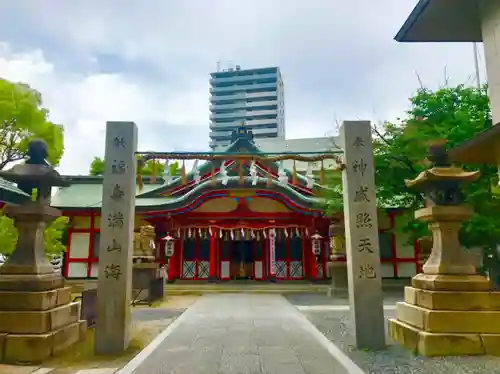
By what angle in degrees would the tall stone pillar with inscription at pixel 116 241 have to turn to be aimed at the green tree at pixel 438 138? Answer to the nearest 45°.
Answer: approximately 90° to its left

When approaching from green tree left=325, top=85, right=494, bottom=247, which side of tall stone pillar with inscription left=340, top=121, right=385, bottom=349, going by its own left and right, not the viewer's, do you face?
back

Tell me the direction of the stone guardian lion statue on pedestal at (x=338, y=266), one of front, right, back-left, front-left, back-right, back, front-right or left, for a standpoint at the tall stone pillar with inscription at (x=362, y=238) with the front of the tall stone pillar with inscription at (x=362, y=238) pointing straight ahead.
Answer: back

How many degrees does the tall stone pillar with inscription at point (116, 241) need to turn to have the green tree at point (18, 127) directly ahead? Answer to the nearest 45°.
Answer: approximately 135° to its right

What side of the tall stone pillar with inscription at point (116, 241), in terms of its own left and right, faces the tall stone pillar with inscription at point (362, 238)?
left

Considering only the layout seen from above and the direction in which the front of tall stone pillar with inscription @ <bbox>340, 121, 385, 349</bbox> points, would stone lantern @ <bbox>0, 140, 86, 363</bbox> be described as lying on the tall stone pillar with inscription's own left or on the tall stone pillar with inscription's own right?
on the tall stone pillar with inscription's own right

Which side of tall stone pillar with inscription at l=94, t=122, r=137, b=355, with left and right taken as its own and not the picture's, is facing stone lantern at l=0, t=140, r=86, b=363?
right

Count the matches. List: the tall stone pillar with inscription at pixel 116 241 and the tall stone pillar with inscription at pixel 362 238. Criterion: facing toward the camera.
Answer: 2

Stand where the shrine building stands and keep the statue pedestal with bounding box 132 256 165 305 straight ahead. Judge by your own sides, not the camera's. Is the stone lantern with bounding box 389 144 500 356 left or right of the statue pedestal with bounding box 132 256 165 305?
left

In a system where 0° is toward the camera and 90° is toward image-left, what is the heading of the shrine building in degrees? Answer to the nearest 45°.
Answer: approximately 0°
